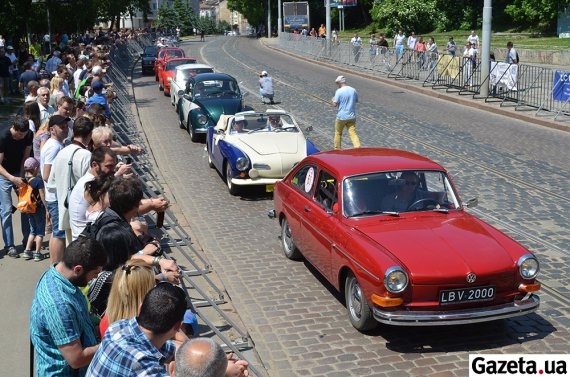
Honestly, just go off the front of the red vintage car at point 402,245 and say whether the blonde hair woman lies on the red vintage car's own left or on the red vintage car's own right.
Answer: on the red vintage car's own right

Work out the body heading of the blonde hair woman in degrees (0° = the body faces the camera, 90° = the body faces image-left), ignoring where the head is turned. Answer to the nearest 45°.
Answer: approximately 225°

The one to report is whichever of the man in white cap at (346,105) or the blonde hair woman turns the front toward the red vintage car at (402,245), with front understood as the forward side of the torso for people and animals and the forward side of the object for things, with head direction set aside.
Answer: the blonde hair woman

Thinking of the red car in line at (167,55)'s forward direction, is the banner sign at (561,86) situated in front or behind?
in front

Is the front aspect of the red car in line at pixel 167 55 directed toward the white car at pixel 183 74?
yes

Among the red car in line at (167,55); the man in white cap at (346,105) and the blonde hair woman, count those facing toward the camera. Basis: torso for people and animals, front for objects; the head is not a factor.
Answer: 1

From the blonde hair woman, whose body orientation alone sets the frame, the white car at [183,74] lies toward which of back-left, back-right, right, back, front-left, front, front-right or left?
front-left

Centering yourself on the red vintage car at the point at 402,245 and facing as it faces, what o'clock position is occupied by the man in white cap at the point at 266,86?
The man in white cap is roughly at 7 o'clock from the red vintage car.

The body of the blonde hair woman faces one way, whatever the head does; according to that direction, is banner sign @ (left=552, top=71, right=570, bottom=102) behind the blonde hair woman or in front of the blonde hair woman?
in front

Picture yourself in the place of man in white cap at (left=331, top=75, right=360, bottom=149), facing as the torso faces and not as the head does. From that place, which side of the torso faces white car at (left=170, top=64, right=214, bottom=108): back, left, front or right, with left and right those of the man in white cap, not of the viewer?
front

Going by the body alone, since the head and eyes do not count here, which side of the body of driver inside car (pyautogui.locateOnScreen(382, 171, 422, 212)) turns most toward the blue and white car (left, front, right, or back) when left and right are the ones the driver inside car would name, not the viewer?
back

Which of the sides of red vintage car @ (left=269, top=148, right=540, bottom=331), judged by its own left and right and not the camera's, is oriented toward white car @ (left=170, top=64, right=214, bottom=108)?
back

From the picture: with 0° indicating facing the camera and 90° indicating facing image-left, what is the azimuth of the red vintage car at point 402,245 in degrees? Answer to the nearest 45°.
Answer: approximately 315°

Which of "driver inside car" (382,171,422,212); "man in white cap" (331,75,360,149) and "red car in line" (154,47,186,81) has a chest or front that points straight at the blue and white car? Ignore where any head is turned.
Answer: the red car in line

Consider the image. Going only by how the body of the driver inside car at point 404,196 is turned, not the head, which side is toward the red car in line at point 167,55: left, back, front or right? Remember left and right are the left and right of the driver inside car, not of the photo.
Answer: back

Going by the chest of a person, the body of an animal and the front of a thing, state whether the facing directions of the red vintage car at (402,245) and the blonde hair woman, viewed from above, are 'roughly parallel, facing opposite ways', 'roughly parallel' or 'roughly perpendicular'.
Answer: roughly perpendicular
